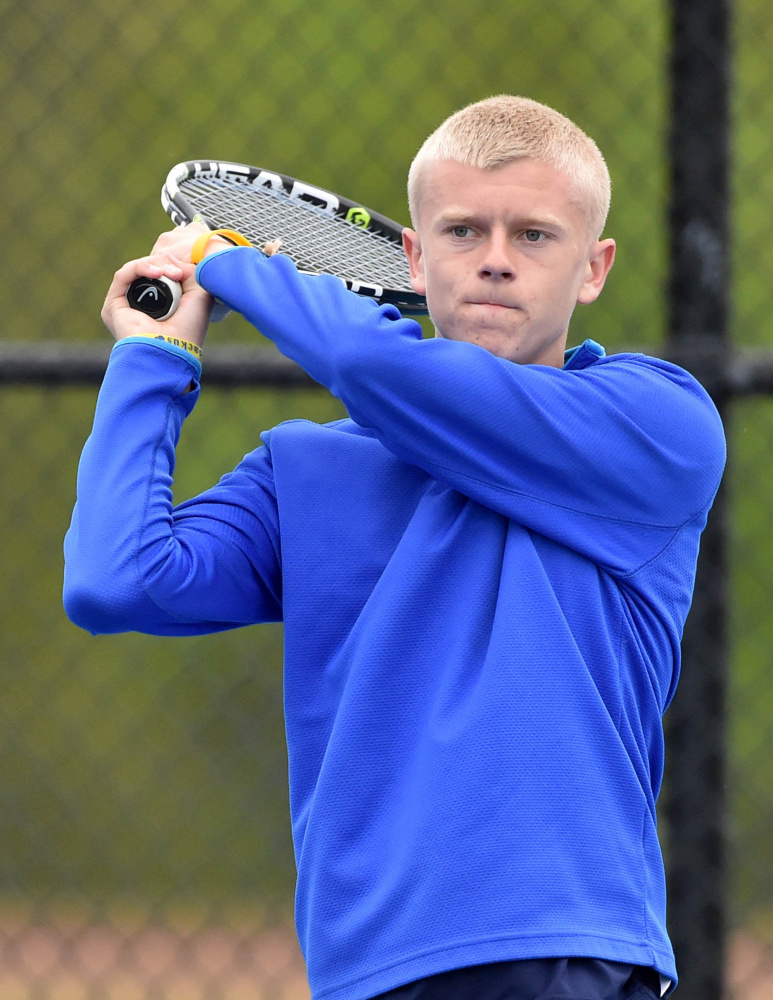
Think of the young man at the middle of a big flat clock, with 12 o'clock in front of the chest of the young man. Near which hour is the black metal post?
The black metal post is roughly at 7 o'clock from the young man.

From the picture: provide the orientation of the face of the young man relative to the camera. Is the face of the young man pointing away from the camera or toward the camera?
toward the camera
